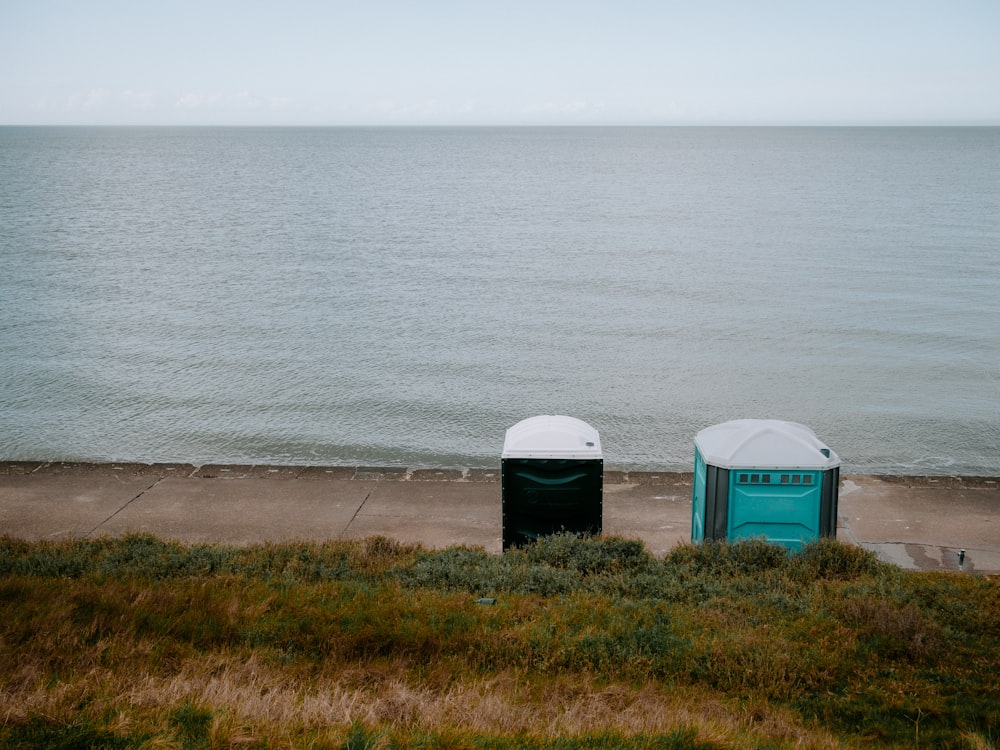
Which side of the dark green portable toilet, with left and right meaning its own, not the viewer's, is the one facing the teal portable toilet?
right

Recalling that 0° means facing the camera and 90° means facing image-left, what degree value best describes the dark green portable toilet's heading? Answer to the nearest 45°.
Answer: approximately 180°
